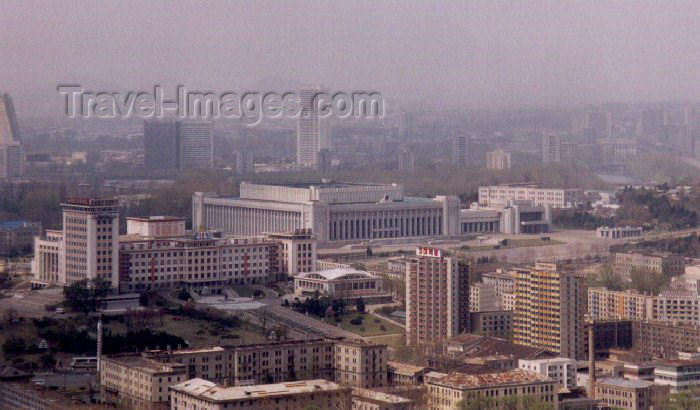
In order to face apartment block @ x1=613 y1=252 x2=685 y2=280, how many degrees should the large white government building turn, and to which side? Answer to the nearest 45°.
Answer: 0° — it already faces it

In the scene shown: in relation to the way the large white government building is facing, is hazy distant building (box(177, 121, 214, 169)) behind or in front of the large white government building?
behind

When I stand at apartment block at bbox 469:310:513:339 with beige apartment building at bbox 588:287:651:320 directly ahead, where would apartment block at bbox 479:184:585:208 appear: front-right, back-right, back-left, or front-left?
front-left

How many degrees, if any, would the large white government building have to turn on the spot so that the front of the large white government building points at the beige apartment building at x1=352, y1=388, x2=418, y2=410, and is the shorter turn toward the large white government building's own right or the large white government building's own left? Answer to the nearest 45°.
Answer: approximately 45° to the large white government building's own right

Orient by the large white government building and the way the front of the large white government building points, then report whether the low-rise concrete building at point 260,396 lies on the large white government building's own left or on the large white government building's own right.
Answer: on the large white government building's own right

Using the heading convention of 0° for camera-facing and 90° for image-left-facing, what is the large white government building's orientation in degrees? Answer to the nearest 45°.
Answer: approximately 315°

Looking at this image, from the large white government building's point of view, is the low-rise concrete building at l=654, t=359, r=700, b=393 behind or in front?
in front

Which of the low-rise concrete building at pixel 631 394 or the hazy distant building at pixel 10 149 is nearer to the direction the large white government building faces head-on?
the low-rise concrete building
